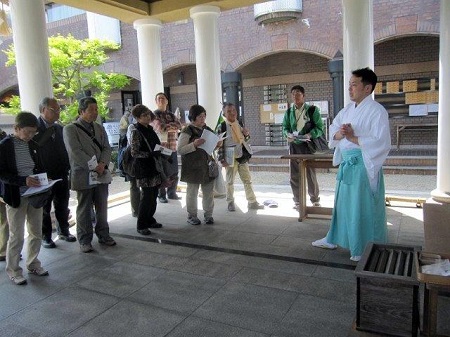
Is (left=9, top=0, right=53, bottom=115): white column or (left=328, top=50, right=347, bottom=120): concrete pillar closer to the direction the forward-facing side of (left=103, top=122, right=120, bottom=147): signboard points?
the white column

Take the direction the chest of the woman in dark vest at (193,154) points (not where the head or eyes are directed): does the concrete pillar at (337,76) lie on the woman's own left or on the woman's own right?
on the woman's own left

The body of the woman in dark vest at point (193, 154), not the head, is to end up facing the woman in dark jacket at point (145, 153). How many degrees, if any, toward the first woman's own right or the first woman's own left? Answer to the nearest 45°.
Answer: approximately 90° to the first woman's own right

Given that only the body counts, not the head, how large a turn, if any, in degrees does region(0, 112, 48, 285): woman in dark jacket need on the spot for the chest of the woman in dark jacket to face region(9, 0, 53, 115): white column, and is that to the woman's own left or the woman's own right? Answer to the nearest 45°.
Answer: approximately 135° to the woman's own left

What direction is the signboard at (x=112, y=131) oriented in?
toward the camera

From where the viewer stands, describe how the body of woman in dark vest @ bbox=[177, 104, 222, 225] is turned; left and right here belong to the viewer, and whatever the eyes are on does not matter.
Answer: facing the viewer and to the right of the viewer

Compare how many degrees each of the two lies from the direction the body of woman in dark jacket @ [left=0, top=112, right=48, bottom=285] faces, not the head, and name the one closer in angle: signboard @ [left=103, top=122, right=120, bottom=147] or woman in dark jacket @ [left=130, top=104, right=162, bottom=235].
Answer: the woman in dark jacket
